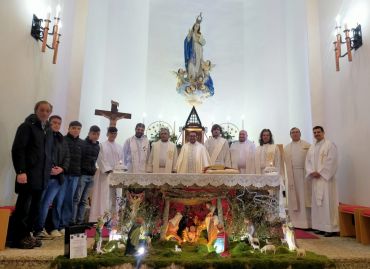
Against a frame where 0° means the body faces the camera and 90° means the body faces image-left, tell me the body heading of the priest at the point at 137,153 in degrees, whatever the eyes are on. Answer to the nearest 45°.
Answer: approximately 0°

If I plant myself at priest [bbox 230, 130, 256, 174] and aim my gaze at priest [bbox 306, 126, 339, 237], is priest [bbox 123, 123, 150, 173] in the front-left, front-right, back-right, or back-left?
back-right

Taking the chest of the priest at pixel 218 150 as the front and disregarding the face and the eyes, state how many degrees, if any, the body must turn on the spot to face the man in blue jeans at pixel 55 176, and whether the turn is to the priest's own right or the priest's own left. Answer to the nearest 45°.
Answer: approximately 45° to the priest's own right

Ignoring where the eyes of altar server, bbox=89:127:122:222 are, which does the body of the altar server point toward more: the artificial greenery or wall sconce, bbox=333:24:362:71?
the artificial greenery

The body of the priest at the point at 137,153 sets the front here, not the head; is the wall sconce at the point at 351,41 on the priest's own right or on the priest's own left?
on the priest's own left

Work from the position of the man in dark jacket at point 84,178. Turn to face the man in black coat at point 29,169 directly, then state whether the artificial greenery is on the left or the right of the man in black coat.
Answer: left

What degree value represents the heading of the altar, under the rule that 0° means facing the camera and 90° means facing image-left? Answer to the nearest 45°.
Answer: approximately 0°
